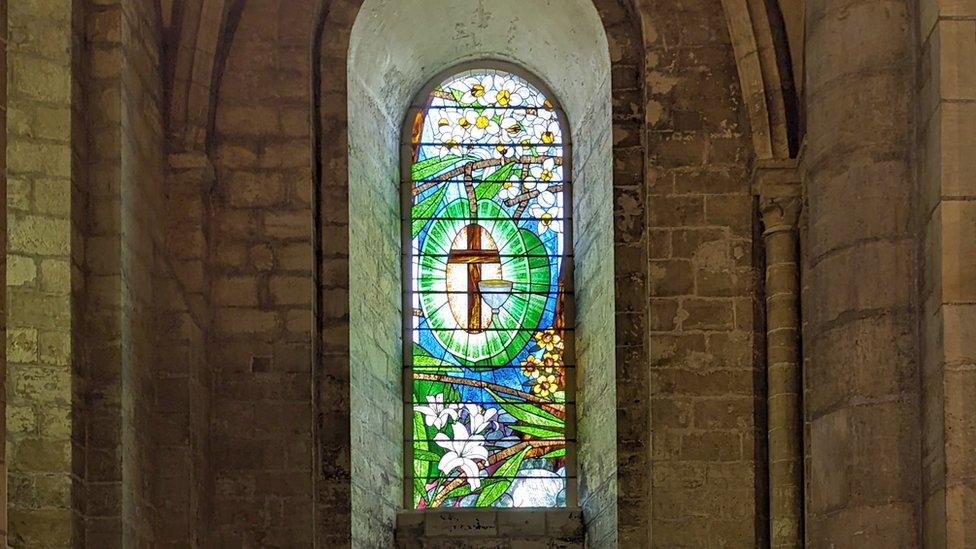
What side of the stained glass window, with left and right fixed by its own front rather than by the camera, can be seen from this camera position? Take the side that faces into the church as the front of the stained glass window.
front

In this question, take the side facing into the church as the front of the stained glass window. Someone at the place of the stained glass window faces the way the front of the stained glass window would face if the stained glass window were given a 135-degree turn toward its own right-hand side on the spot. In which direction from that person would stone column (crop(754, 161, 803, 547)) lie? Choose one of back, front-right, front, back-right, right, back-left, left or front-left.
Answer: back
